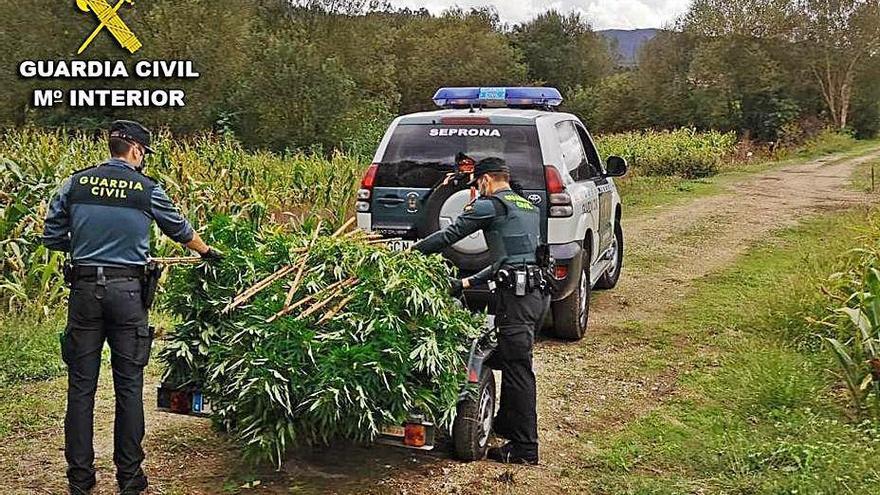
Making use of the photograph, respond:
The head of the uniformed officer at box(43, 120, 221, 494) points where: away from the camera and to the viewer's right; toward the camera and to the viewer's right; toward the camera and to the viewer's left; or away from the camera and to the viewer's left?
away from the camera and to the viewer's right

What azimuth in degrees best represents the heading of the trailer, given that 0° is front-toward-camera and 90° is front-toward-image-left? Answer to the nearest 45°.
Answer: approximately 225°

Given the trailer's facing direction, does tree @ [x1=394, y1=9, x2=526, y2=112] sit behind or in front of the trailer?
in front

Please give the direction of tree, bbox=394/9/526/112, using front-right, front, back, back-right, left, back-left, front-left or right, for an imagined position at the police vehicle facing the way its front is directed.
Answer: front-left

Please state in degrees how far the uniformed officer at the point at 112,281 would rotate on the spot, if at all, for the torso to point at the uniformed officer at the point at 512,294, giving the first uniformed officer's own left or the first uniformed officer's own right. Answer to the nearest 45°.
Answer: approximately 45° to the first uniformed officer's own right

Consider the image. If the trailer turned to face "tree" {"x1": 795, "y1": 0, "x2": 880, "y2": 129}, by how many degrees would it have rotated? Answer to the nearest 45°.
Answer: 0° — it already faces it

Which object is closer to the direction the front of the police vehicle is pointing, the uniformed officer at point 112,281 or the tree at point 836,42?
the tree

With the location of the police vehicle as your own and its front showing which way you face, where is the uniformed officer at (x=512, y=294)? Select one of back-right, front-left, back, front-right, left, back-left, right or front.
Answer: back-right

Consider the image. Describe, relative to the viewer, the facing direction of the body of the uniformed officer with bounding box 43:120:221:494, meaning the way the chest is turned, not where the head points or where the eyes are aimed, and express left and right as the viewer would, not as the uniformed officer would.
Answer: facing away from the viewer and to the right of the viewer

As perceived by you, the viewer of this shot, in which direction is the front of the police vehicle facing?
facing away from the viewer and to the right of the viewer
